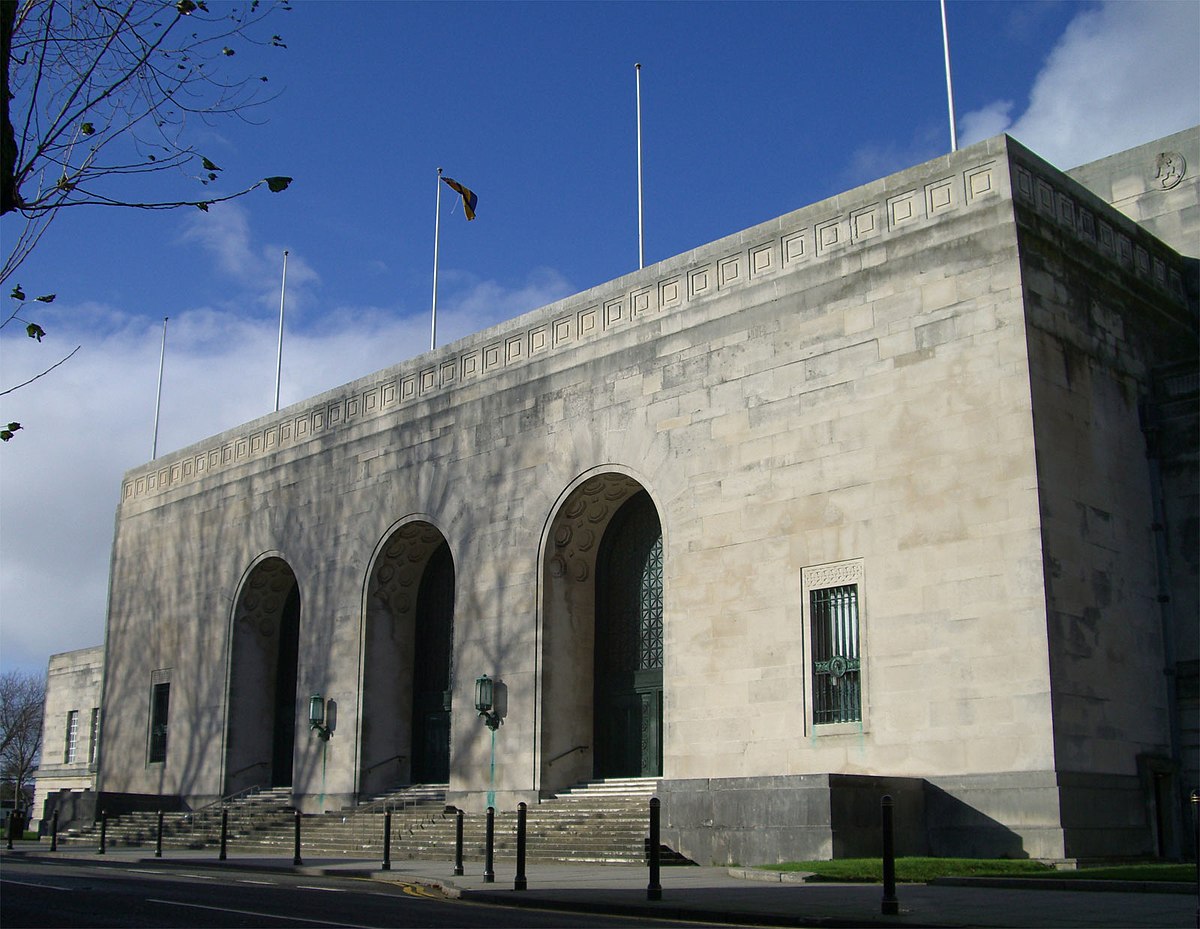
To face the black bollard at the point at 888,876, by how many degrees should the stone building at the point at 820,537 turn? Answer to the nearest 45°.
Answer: approximately 45° to its left

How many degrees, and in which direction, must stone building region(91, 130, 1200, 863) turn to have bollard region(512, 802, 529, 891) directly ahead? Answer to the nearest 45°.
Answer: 0° — it already faces it

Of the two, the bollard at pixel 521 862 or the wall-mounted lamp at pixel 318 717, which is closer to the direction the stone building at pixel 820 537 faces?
the bollard

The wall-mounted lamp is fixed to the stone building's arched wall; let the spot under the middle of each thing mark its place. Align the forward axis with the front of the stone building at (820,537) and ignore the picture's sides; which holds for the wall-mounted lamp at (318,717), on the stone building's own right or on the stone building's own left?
on the stone building's own right

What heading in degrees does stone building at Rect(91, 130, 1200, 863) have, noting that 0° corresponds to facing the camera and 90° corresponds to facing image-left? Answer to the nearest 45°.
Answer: approximately 45°

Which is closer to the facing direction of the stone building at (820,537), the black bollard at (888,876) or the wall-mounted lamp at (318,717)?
the black bollard
